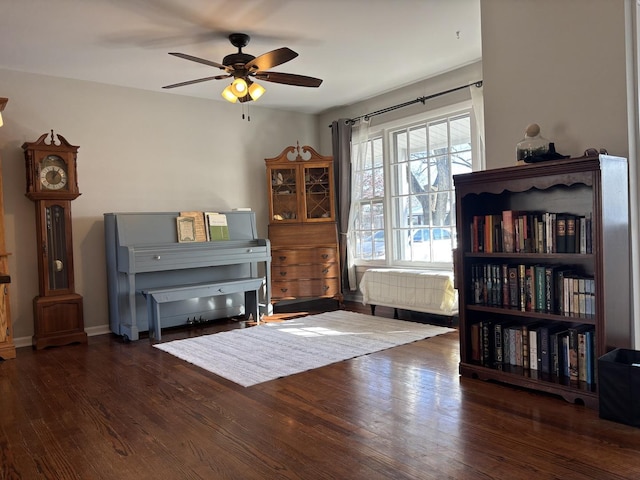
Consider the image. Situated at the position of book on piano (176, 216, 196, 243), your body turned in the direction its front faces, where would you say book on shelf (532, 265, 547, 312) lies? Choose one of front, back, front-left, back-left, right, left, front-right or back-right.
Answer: front-left

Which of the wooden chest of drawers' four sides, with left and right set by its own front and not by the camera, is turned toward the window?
left

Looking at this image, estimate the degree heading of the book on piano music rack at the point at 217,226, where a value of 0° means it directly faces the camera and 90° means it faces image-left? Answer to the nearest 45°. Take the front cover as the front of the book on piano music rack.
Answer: approximately 0°

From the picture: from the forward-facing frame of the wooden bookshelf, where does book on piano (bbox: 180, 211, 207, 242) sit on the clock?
The book on piano is roughly at 2 o'clock from the wooden bookshelf.

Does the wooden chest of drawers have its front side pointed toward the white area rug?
yes

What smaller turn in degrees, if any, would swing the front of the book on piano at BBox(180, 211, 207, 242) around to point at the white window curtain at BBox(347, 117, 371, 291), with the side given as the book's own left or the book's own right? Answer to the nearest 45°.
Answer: approximately 90° to the book's own left

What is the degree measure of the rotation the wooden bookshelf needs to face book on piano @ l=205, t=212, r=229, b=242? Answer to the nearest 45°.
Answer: approximately 45° to its right
